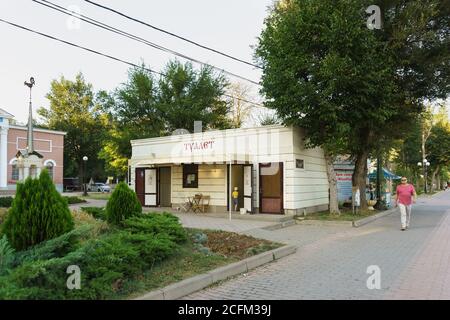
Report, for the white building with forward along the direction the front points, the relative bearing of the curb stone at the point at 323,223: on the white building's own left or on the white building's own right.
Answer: on the white building's own left

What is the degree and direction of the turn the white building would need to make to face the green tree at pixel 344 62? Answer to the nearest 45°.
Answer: approximately 90° to its left

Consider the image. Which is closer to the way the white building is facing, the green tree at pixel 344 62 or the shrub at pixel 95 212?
the shrub

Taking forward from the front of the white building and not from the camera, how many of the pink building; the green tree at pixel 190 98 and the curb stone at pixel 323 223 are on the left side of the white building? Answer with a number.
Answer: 1

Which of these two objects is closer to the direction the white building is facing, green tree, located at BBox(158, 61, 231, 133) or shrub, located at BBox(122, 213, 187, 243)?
the shrub

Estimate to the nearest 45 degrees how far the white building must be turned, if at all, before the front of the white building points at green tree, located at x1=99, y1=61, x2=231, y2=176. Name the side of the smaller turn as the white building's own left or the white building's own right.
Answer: approximately 135° to the white building's own right

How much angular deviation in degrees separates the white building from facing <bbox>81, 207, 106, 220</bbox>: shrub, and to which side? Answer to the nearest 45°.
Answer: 0° — it already faces it

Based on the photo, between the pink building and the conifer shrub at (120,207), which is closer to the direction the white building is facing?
the conifer shrub

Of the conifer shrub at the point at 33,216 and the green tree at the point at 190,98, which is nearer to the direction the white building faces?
the conifer shrub

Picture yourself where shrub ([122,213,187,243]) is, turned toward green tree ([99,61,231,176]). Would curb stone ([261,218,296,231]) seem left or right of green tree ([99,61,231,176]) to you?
right

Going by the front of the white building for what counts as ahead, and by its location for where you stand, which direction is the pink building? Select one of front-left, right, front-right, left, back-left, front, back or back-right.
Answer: right

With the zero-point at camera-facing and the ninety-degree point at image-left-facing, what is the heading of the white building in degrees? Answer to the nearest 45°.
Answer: approximately 45°
